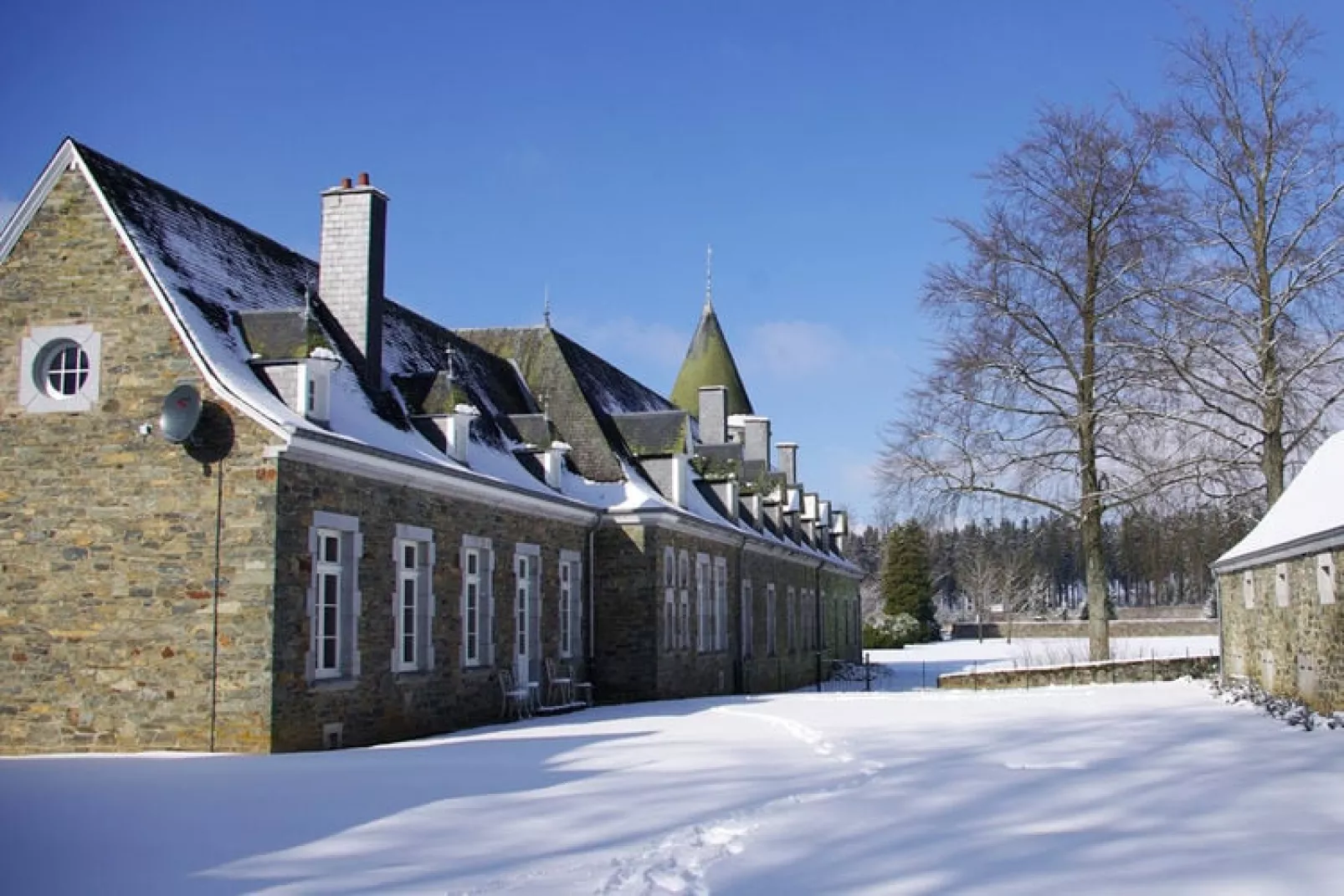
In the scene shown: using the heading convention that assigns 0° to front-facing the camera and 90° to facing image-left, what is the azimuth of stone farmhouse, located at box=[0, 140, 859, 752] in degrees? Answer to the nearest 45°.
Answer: approximately 315°

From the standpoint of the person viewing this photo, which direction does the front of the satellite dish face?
facing the viewer and to the left of the viewer

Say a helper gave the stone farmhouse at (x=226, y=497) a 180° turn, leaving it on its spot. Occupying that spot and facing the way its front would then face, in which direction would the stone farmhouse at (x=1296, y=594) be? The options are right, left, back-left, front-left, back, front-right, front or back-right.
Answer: back-right

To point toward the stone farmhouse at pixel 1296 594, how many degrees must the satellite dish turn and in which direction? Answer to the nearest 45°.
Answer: approximately 135° to its left

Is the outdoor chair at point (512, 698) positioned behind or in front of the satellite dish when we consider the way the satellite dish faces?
behind

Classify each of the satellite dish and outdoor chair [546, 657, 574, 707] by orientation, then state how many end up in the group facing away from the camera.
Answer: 0

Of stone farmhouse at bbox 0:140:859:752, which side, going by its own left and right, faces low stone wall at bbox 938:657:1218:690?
left

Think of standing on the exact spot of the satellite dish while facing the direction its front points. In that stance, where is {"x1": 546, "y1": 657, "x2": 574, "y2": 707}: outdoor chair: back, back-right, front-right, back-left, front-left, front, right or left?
back

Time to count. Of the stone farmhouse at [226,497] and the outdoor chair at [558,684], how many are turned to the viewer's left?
0

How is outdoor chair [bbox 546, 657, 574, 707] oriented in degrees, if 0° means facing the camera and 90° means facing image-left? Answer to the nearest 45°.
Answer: approximately 315°
